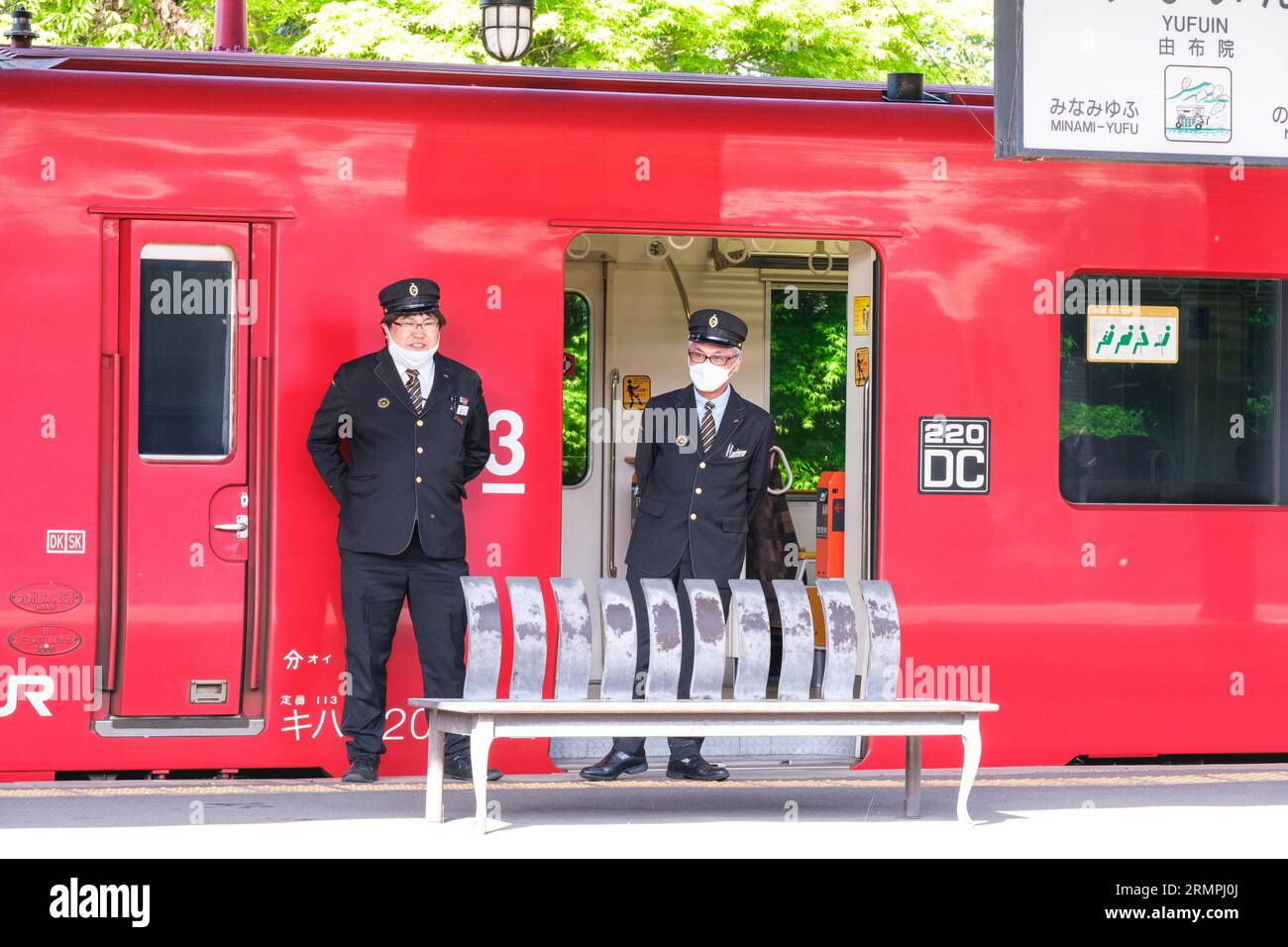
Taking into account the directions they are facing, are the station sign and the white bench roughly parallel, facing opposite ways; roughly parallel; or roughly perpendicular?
roughly parallel

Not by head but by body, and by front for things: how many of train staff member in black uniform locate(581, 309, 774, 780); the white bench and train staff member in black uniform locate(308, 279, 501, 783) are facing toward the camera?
3

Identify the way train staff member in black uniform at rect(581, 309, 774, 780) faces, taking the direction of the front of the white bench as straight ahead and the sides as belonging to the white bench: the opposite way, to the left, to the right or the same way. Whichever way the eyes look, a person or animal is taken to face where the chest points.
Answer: the same way

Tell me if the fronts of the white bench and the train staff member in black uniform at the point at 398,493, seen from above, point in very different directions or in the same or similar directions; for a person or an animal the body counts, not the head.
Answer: same or similar directions

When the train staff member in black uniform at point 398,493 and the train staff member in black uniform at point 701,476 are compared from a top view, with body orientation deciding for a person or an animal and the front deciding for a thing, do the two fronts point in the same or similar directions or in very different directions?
same or similar directions

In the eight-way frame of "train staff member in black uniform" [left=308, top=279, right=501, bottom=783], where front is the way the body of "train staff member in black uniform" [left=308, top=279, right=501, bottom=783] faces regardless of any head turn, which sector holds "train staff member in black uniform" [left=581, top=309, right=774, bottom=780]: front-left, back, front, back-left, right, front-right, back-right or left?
left

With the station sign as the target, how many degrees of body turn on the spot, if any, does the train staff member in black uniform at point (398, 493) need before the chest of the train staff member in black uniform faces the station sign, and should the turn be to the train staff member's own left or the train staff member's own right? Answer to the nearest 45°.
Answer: approximately 90° to the train staff member's own left

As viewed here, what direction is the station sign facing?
toward the camera

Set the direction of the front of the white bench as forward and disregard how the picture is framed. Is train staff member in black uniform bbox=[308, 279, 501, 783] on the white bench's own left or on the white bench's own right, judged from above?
on the white bench's own right

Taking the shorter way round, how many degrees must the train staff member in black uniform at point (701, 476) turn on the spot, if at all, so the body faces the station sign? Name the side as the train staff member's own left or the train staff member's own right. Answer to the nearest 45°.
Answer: approximately 90° to the train staff member's own left

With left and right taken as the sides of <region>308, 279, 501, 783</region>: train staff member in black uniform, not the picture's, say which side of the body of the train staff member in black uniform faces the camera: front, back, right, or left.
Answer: front

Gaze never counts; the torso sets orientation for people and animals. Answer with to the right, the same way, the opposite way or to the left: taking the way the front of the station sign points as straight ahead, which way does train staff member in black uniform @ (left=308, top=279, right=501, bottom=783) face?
the same way

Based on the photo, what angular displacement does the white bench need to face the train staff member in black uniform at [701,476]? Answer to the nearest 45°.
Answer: approximately 180°
